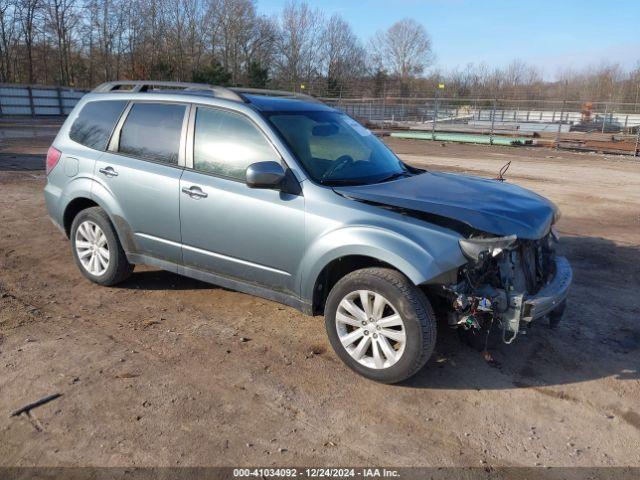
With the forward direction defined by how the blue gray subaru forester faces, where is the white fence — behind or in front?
behind

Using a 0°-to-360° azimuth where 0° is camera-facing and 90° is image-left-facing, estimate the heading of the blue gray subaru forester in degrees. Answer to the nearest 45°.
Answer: approximately 315°

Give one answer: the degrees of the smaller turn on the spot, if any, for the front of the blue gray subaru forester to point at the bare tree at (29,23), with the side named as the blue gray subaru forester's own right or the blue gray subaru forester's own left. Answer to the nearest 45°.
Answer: approximately 180°

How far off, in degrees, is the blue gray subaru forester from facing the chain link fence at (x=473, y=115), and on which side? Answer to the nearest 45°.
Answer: approximately 135° to its left
